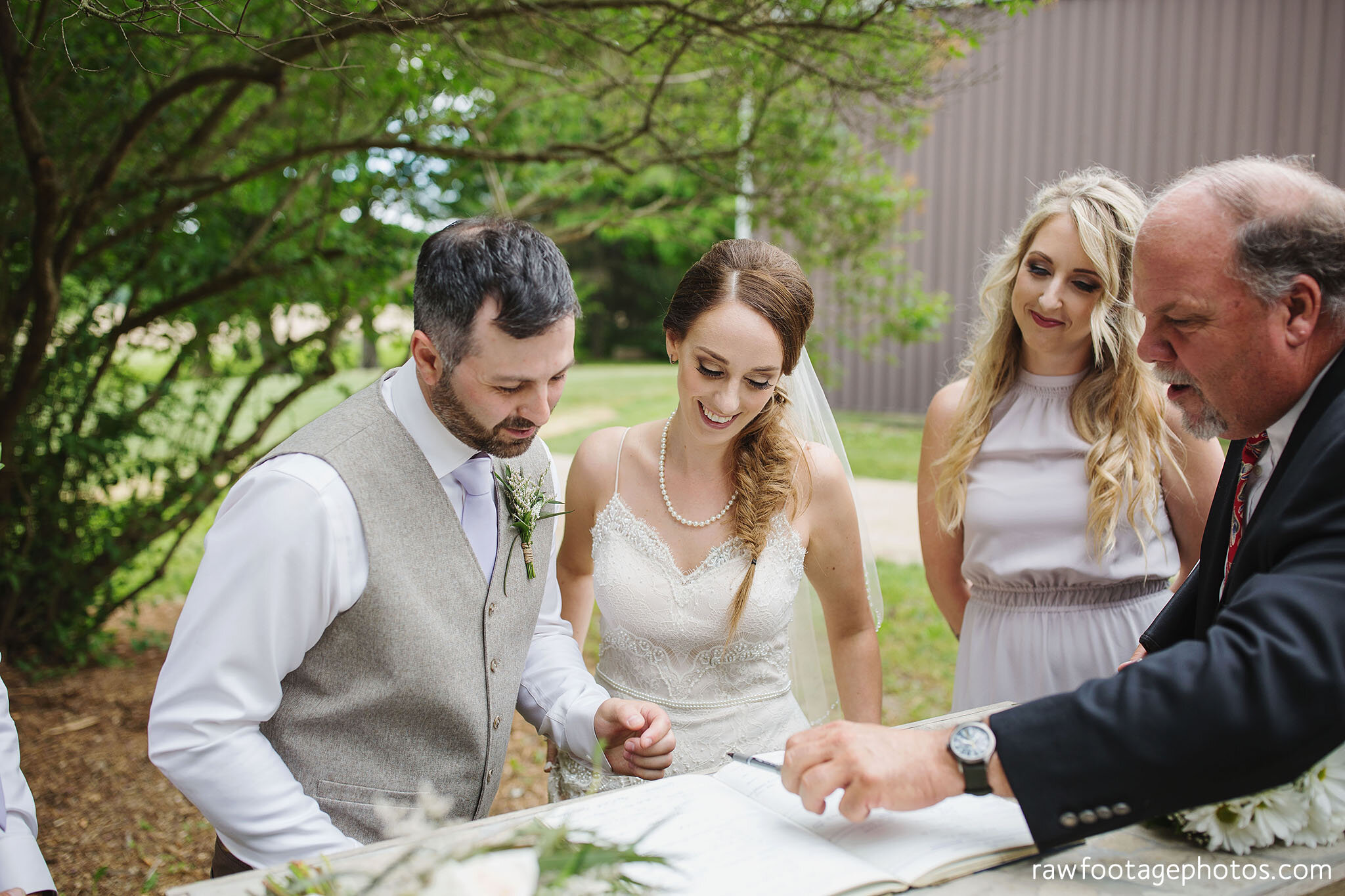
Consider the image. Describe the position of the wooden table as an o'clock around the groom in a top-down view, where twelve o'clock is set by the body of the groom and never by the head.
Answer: The wooden table is roughly at 12 o'clock from the groom.

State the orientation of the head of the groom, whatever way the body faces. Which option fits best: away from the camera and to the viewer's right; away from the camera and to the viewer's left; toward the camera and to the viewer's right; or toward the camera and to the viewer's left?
toward the camera and to the viewer's right

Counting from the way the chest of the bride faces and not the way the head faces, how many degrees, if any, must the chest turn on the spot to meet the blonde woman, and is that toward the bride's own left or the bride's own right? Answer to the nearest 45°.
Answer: approximately 90° to the bride's own left

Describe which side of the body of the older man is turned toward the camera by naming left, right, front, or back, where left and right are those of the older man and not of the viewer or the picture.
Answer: left

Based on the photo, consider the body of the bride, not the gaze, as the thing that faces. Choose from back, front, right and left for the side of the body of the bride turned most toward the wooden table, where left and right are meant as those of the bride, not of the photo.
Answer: front

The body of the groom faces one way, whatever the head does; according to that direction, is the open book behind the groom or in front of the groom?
in front
